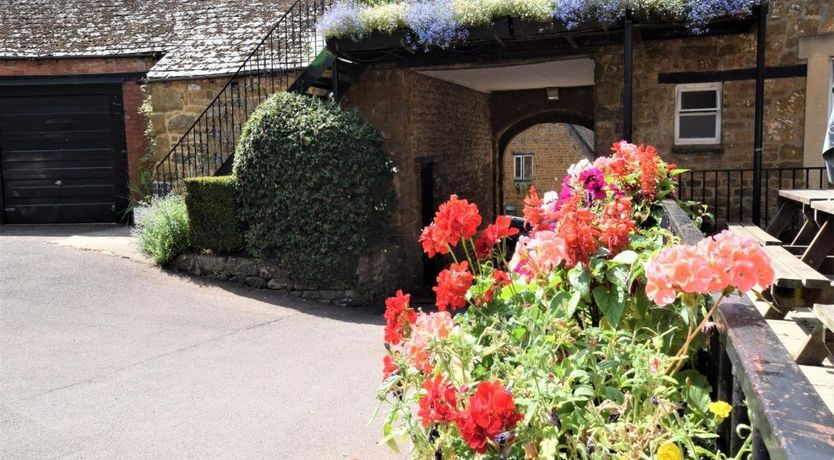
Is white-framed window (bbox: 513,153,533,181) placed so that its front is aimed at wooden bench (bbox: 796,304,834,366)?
yes

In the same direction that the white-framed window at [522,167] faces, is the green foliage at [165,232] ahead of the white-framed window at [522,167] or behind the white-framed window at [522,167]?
ahead

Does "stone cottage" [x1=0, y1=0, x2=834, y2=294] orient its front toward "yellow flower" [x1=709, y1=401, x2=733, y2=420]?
yes

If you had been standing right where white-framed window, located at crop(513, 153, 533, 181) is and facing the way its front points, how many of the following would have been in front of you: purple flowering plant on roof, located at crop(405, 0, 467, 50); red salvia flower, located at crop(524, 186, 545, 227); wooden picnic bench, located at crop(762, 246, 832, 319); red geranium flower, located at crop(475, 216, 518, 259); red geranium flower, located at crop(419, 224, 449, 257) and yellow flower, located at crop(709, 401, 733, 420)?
6

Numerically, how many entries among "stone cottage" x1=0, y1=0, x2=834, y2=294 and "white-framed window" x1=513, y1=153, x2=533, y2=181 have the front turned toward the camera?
2

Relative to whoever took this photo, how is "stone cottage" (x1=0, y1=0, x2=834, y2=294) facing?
facing the viewer

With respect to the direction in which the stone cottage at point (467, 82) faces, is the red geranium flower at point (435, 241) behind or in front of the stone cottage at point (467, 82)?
in front

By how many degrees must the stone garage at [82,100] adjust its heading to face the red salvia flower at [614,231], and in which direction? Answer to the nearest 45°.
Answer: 0° — it already faces it

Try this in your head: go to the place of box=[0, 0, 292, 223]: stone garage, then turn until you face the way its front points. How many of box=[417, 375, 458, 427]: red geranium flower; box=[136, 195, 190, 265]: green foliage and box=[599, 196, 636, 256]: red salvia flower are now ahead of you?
3

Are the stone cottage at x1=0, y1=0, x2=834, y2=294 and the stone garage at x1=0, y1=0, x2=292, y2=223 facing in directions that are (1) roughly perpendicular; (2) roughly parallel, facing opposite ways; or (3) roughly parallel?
roughly parallel

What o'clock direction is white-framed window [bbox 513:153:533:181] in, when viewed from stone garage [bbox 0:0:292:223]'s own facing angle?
The white-framed window is roughly at 8 o'clock from the stone garage.

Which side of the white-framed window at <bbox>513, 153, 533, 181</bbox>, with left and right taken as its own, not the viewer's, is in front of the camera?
front

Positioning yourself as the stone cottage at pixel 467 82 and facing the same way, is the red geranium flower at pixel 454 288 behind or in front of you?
in front

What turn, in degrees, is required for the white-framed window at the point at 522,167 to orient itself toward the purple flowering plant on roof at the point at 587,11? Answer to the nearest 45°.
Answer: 0° — it already faces it

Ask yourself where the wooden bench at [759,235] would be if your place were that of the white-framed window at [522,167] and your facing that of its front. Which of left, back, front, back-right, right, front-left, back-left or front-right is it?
front

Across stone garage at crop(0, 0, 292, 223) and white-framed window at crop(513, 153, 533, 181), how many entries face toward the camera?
2

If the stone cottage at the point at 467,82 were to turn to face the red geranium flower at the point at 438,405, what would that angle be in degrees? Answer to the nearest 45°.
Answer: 0° — it already faces it
